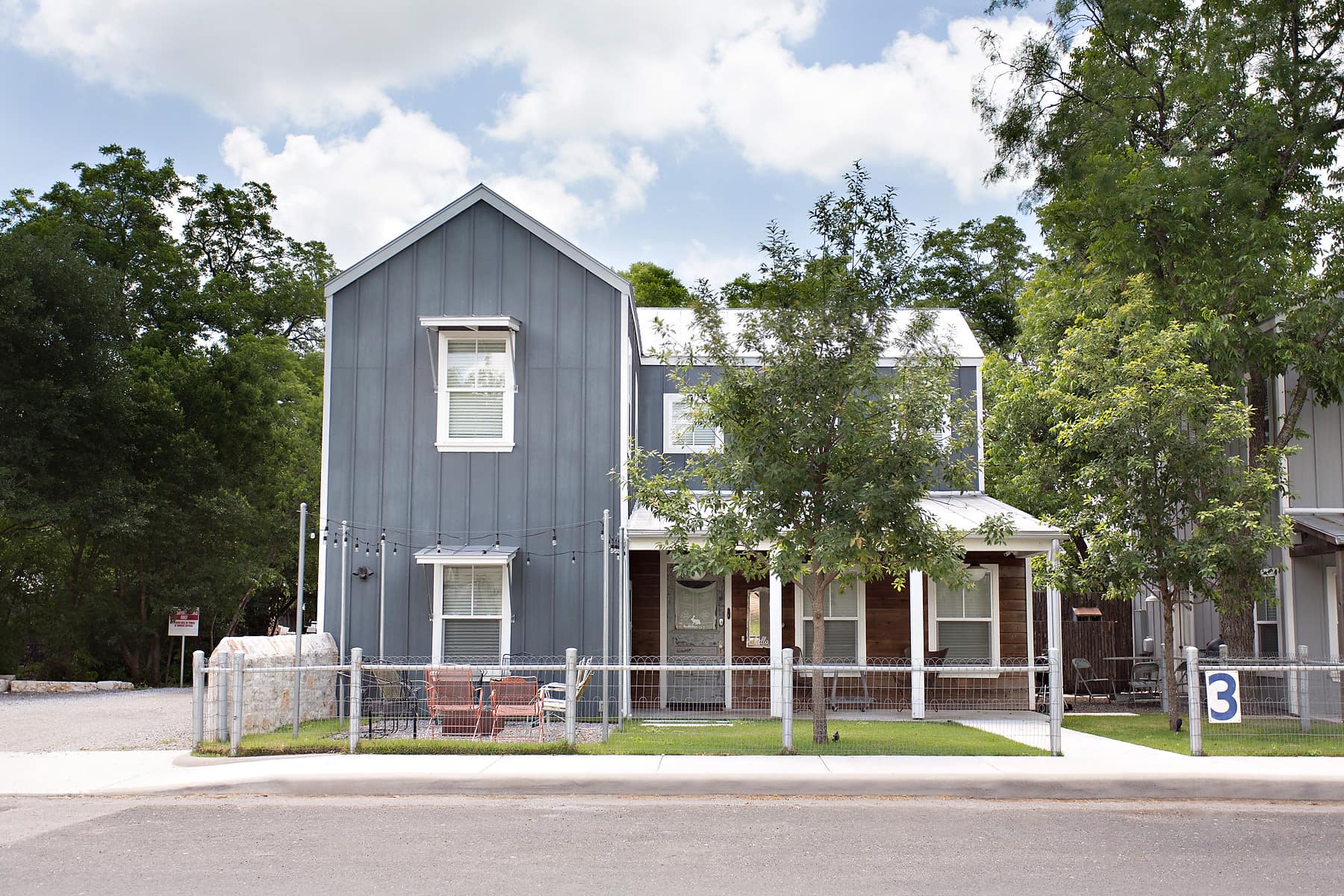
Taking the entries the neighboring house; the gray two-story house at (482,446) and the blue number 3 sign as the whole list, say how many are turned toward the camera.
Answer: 3

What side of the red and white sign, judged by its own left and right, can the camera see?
front

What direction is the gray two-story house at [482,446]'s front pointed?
toward the camera

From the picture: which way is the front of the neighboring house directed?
toward the camera

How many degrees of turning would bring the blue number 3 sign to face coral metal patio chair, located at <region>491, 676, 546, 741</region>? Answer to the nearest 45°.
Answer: approximately 90° to its right

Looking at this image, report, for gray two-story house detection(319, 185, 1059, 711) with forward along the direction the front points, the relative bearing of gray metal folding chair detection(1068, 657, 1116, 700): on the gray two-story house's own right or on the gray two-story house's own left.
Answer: on the gray two-story house's own left
